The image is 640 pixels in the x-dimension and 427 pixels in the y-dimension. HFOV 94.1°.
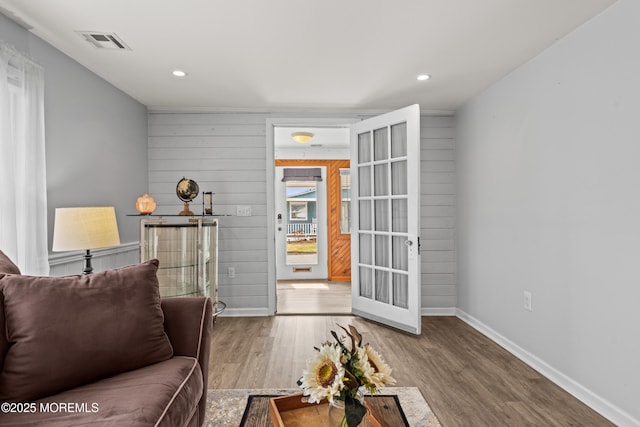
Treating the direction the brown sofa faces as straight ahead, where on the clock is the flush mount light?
The flush mount light is roughly at 9 o'clock from the brown sofa.

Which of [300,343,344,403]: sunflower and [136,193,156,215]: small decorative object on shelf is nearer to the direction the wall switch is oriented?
the sunflower

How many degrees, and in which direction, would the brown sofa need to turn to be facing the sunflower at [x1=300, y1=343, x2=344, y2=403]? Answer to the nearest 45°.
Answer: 0° — it already faces it

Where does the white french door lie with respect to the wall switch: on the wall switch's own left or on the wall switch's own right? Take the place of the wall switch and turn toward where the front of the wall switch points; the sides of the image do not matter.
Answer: on the wall switch's own left

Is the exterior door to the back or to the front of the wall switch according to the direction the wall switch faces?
to the back

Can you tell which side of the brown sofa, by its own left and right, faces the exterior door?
left

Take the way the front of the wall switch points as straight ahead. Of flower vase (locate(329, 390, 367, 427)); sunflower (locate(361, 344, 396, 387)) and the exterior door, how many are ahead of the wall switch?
2

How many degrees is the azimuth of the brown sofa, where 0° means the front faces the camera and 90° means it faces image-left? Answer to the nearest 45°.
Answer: approximately 315°

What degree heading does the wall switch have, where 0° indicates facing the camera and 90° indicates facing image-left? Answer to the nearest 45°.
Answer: approximately 0°
